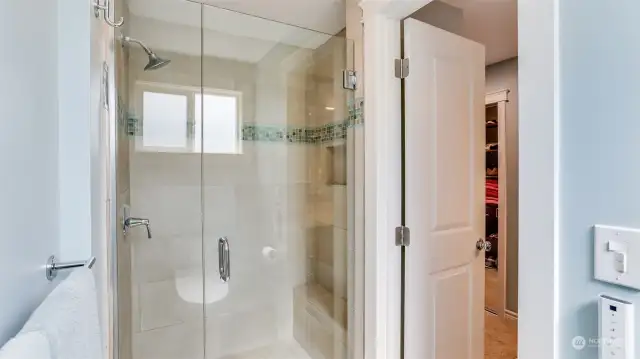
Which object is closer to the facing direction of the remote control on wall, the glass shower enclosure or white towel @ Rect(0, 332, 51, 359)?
the white towel

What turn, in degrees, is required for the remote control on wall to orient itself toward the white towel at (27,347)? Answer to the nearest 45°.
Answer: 0° — it already faces it

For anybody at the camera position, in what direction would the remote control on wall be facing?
facing the viewer and to the left of the viewer

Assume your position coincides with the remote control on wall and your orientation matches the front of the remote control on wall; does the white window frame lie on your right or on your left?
on your right

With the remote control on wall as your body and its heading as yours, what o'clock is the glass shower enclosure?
The glass shower enclosure is roughly at 2 o'clock from the remote control on wall.

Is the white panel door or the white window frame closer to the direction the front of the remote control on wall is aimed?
the white window frame

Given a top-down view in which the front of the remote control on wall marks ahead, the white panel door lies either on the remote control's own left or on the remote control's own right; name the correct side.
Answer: on the remote control's own right

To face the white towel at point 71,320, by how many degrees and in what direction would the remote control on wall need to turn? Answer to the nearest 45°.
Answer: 0° — it already faces it

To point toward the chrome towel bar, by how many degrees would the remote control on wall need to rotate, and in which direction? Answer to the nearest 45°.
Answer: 0° — it already faces it

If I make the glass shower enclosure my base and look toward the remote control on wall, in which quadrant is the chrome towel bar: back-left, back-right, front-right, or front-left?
front-right
